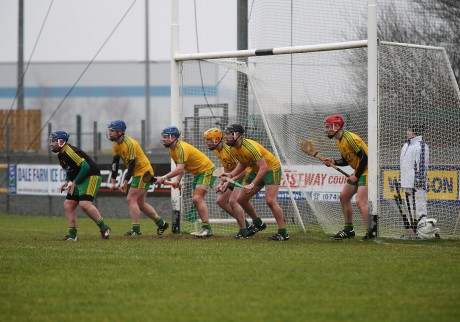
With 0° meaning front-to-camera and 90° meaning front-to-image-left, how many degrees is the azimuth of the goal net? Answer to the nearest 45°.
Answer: approximately 45°

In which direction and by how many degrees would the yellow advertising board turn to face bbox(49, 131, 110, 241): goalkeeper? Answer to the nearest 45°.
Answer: approximately 90° to its right

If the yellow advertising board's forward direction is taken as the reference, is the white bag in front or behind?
in front

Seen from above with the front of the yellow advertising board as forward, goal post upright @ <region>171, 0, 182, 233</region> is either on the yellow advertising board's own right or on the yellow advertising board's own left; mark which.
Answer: on the yellow advertising board's own right

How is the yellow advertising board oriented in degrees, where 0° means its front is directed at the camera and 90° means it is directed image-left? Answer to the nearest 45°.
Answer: approximately 0°

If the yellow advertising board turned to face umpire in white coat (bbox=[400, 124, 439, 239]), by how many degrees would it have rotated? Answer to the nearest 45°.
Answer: approximately 45° to its right
